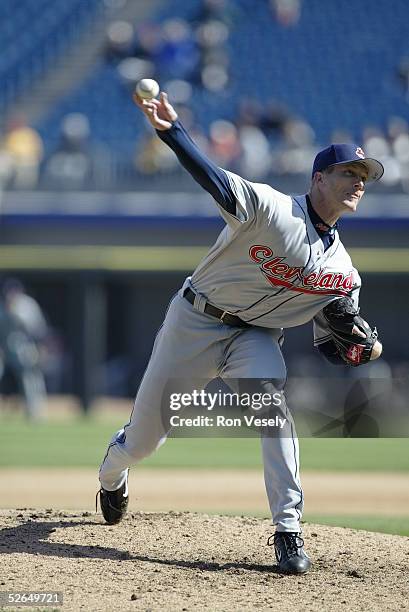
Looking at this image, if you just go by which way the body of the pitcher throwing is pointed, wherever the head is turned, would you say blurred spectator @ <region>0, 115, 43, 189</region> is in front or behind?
behind

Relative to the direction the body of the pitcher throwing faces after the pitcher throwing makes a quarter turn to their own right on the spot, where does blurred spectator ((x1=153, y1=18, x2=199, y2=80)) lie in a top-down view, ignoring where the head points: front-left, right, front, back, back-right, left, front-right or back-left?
back-right

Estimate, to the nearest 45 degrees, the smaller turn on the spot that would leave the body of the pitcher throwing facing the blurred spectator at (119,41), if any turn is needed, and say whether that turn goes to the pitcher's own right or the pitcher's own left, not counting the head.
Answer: approximately 135° to the pitcher's own left

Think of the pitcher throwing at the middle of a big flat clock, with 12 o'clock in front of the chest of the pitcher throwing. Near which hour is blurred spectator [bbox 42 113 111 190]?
The blurred spectator is roughly at 7 o'clock from the pitcher throwing.

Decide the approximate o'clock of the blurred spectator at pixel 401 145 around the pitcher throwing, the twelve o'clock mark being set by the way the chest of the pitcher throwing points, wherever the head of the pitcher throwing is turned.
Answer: The blurred spectator is roughly at 8 o'clock from the pitcher throwing.

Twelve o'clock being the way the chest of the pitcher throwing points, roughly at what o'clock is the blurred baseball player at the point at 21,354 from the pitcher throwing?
The blurred baseball player is roughly at 7 o'clock from the pitcher throwing.

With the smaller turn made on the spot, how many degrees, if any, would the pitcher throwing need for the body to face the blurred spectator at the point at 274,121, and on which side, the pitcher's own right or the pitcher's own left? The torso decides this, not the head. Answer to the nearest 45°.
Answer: approximately 135° to the pitcher's own left

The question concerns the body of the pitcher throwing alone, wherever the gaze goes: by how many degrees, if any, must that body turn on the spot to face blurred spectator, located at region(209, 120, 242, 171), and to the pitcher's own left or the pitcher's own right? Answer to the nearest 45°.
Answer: approximately 135° to the pitcher's own left

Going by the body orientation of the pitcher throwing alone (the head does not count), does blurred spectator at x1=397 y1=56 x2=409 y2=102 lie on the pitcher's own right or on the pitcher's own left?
on the pitcher's own left

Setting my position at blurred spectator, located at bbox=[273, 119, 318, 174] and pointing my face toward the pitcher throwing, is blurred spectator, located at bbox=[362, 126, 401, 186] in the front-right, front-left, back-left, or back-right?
back-left

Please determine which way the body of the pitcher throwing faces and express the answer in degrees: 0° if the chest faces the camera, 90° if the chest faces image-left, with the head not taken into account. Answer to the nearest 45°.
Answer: approximately 315°
